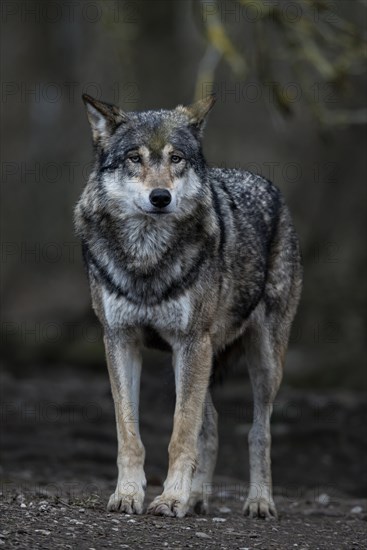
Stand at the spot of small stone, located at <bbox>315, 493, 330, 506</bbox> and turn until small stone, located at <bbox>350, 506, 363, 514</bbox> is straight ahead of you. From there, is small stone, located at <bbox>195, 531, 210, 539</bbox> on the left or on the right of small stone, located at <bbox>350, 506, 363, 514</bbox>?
right

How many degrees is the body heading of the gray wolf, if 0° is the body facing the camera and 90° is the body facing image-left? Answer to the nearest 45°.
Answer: approximately 45°

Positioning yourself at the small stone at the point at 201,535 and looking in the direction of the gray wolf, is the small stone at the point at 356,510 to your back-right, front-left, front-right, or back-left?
front-right

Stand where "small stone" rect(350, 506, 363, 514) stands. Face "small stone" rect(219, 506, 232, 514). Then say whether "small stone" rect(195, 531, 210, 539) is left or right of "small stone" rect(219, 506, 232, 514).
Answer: left

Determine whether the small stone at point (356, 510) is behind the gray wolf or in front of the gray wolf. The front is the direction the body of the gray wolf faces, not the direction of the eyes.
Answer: behind

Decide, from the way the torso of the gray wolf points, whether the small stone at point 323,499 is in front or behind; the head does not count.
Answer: behind

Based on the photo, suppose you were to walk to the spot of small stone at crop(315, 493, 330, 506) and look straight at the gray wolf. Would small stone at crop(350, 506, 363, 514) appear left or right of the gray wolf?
left
